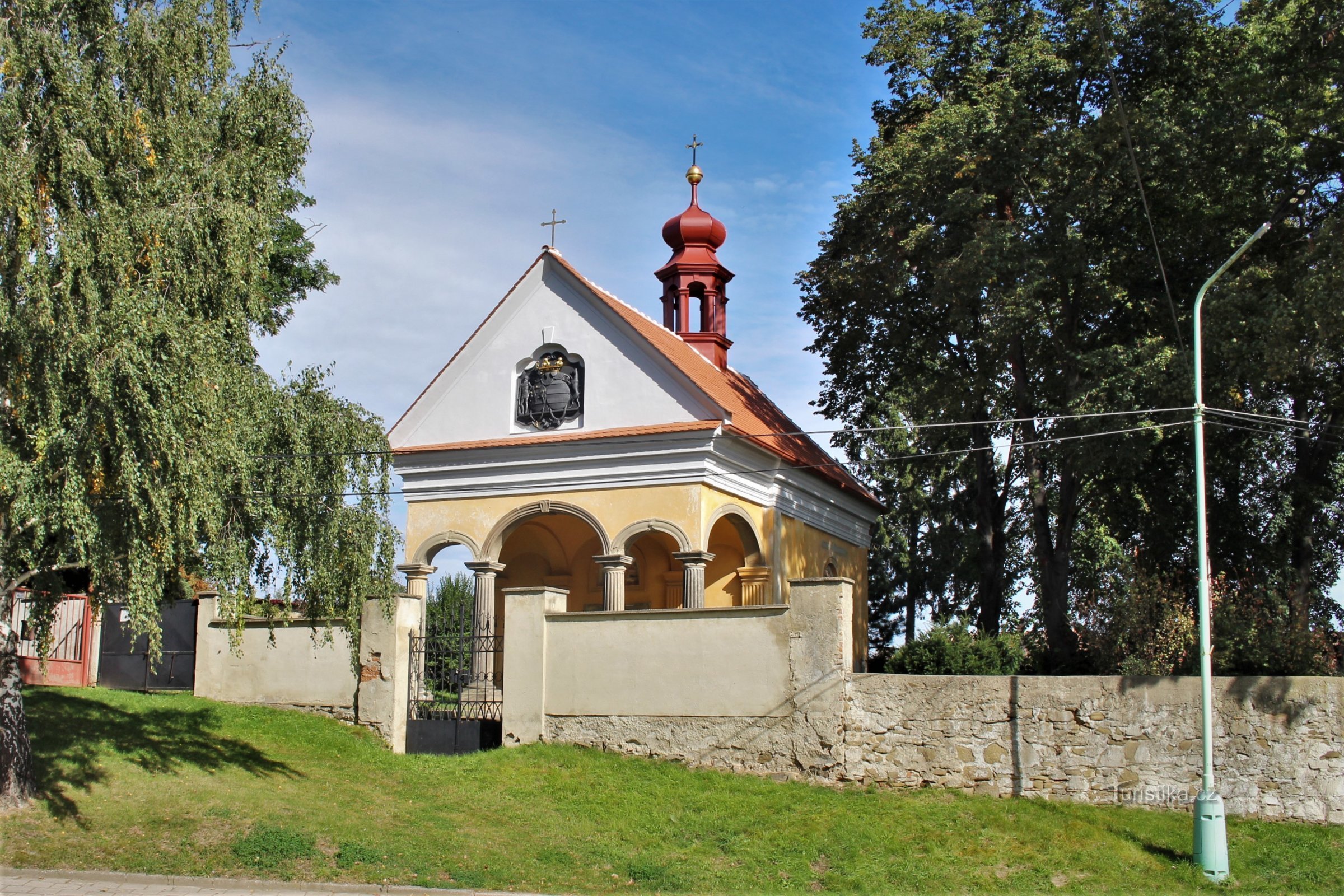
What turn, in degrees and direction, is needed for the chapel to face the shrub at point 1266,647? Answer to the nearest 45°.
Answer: approximately 90° to its left

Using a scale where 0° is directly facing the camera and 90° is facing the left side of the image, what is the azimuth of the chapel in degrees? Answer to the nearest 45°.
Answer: approximately 45°

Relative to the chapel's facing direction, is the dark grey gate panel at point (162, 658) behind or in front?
in front

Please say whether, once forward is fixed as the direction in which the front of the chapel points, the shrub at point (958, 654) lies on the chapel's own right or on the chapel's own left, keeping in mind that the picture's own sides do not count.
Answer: on the chapel's own left

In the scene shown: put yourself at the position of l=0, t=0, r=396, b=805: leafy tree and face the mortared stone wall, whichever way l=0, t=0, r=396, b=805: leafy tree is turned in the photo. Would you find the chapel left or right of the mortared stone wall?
left

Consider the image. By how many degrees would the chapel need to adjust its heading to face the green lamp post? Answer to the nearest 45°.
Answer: approximately 90° to its left

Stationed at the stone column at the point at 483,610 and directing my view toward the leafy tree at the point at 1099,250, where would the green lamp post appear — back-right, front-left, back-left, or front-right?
front-right

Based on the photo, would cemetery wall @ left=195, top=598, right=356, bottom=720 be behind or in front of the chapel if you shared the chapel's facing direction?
in front
